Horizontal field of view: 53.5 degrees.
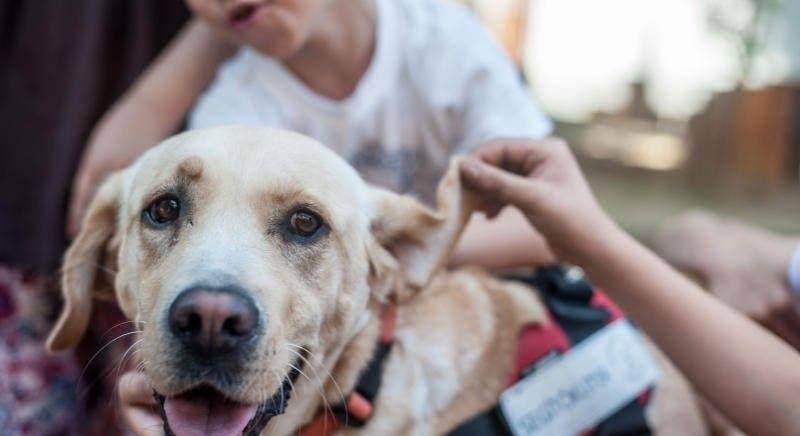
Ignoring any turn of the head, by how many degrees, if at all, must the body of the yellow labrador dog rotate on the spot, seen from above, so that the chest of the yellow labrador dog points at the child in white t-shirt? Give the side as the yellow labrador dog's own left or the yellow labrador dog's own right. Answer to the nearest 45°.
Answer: approximately 135° to the yellow labrador dog's own right

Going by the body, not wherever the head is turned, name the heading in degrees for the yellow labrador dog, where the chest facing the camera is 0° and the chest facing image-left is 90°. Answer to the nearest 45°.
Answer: approximately 45°
